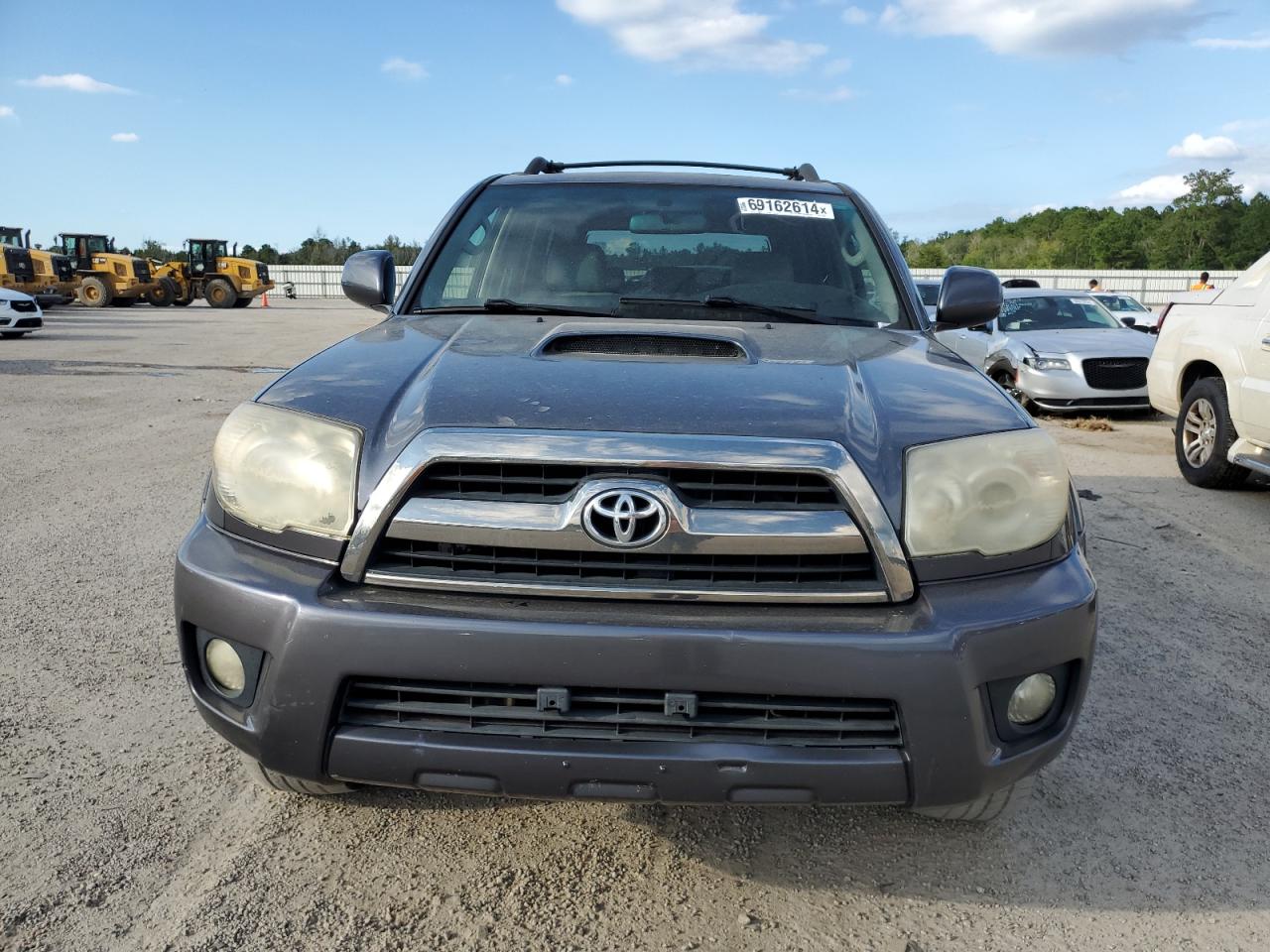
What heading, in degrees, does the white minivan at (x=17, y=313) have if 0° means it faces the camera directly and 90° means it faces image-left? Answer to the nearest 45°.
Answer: approximately 315°

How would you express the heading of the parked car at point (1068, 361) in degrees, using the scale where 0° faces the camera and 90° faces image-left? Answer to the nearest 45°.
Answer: approximately 315°

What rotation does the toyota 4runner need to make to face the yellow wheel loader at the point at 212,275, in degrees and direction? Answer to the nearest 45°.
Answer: approximately 135° to its right

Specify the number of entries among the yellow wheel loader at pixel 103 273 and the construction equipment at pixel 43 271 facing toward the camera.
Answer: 0

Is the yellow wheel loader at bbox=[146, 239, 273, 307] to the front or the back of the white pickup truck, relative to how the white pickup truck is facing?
to the back

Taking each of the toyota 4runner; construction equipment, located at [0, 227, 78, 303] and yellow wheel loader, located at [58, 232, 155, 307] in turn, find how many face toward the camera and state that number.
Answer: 1

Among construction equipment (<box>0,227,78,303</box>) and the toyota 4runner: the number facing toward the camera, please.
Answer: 1

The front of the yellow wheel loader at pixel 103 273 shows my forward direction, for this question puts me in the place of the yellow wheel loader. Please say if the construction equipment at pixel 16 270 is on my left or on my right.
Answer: on my left

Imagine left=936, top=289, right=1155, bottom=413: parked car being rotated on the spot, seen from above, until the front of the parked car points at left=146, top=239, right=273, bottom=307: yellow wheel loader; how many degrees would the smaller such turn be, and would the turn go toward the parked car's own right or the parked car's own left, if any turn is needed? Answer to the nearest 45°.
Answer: approximately 180°
